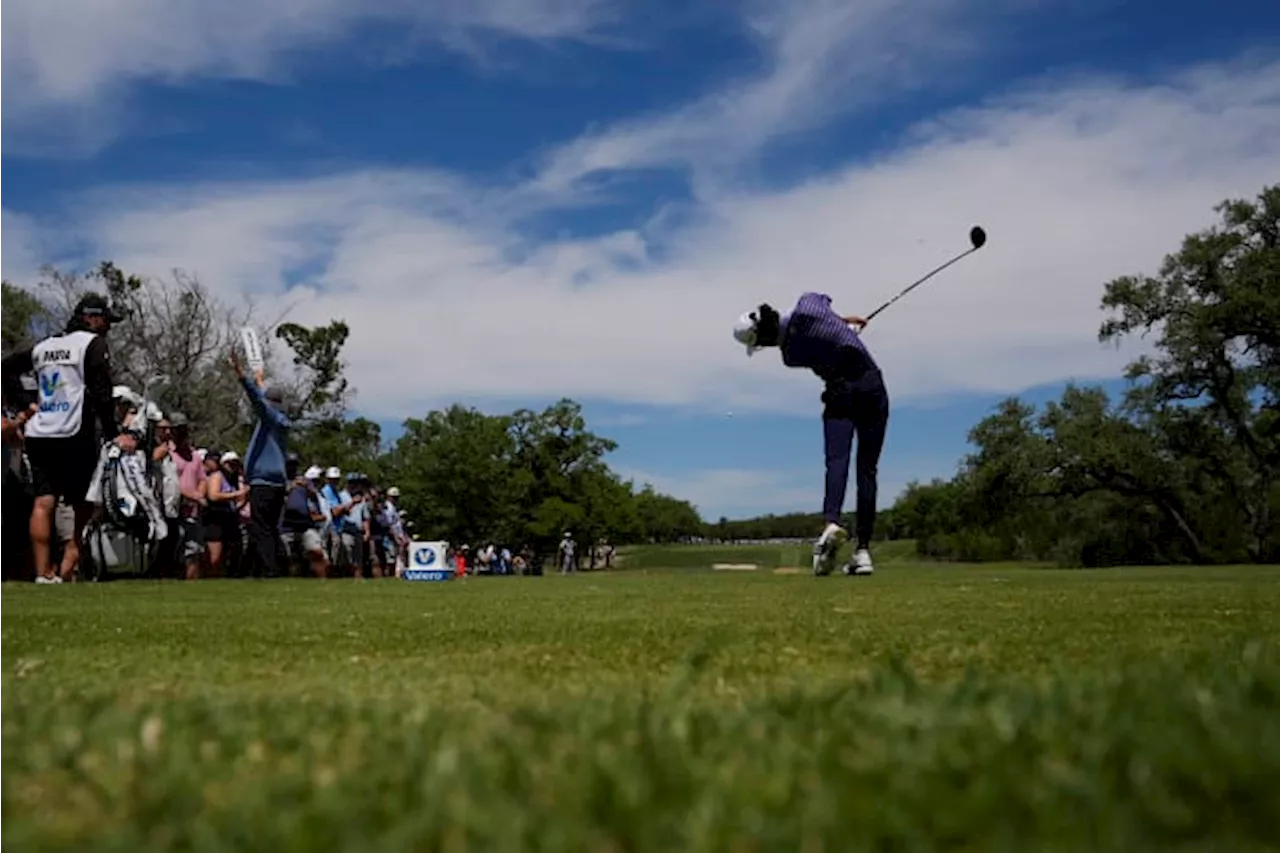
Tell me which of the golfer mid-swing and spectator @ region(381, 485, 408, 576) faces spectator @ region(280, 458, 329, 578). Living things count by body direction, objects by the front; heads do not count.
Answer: the golfer mid-swing

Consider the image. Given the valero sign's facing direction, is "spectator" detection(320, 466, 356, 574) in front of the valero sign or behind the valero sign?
behind

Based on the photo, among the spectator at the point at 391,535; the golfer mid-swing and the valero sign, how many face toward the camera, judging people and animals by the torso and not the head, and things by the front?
1

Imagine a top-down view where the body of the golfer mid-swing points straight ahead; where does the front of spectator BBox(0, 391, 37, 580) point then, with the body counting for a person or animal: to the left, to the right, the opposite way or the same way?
to the right

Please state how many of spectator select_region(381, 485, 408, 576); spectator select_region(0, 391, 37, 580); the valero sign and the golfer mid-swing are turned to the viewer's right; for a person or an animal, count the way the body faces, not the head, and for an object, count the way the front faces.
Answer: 2

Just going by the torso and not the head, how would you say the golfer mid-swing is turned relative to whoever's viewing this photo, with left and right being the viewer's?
facing away from the viewer and to the left of the viewer

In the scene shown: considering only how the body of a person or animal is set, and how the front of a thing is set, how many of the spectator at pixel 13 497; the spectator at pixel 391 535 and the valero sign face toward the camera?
1

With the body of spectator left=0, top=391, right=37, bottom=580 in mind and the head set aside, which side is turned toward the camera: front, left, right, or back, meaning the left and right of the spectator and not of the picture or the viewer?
right

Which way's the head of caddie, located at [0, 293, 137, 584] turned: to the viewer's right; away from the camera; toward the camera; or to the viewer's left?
to the viewer's right

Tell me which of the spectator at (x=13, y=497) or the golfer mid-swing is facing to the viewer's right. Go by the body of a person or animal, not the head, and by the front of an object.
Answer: the spectator

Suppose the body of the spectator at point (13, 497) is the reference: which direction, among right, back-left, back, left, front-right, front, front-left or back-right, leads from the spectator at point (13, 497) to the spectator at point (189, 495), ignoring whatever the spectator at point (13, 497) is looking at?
front-left

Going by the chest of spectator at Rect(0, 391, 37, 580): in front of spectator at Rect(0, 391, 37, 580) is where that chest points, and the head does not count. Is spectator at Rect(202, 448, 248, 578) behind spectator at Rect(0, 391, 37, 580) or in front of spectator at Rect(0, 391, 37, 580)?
in front

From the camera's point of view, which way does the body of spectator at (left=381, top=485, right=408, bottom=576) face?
to the viewer's right

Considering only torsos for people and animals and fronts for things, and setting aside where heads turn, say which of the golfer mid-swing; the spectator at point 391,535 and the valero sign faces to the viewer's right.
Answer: the spectator

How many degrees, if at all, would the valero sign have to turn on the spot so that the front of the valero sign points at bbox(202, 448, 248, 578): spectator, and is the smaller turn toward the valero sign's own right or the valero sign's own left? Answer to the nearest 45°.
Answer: approximately 45° to the valero sign's own right

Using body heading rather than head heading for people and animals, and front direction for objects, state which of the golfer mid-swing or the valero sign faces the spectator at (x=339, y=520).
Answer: the golfer mid-swing
